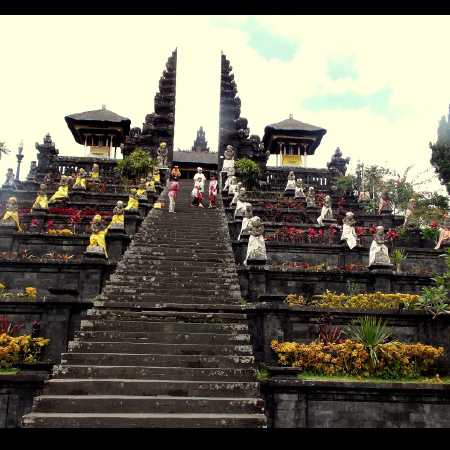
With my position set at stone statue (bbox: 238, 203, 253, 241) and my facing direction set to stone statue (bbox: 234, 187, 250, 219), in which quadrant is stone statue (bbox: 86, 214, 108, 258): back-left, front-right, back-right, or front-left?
back-left

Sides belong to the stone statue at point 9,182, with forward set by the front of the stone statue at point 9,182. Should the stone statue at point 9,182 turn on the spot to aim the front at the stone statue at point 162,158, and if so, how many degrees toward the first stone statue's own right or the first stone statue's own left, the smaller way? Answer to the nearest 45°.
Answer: approximately 90° to the first stone statue's own left

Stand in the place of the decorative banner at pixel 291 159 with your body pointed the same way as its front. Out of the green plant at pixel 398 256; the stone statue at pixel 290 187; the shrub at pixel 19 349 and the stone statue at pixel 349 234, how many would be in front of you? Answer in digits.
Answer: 4

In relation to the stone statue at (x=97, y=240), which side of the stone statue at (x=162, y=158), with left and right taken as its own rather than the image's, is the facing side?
front

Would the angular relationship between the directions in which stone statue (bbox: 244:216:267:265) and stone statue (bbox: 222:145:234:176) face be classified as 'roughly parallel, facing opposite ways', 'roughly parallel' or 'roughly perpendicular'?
roughly parallel

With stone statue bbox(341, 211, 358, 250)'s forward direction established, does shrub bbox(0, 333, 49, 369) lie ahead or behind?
ahead

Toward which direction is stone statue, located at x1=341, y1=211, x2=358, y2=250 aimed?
toward the camera

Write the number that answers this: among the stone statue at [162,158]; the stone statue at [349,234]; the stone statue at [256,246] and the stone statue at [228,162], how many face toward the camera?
4

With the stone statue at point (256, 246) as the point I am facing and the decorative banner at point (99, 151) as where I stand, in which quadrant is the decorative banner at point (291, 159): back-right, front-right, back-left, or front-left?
front-left

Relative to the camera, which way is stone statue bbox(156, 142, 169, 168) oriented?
toward the camera

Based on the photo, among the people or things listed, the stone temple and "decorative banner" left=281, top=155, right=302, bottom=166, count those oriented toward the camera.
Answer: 2

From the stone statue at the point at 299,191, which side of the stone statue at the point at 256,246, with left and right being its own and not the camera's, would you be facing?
back

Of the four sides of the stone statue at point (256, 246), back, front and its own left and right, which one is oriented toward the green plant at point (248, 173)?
back

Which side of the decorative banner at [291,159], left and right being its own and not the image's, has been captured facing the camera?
front

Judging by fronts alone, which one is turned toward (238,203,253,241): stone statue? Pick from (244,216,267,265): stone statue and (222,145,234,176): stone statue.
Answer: (222,145,234,176): stone statue
